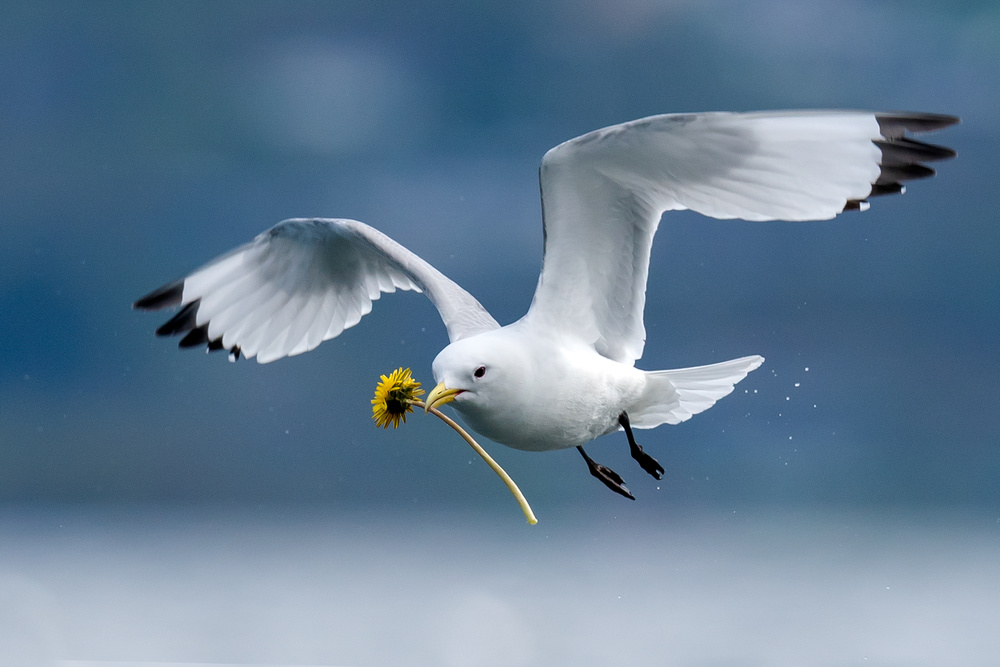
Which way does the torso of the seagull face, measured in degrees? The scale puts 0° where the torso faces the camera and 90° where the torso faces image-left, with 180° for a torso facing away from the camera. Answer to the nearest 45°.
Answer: approximately 45°
